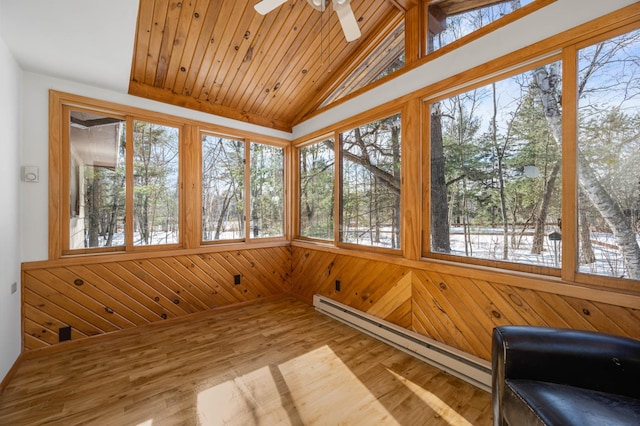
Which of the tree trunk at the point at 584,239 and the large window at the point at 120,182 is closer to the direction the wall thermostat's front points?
the tree trunk

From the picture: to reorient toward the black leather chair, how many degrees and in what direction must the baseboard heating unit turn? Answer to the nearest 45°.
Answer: approximately 90° to its left

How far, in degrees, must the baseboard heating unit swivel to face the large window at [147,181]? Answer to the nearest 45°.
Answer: approximately 45° to its right

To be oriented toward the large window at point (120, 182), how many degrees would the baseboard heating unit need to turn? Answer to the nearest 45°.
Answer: approximately 45° to its right
